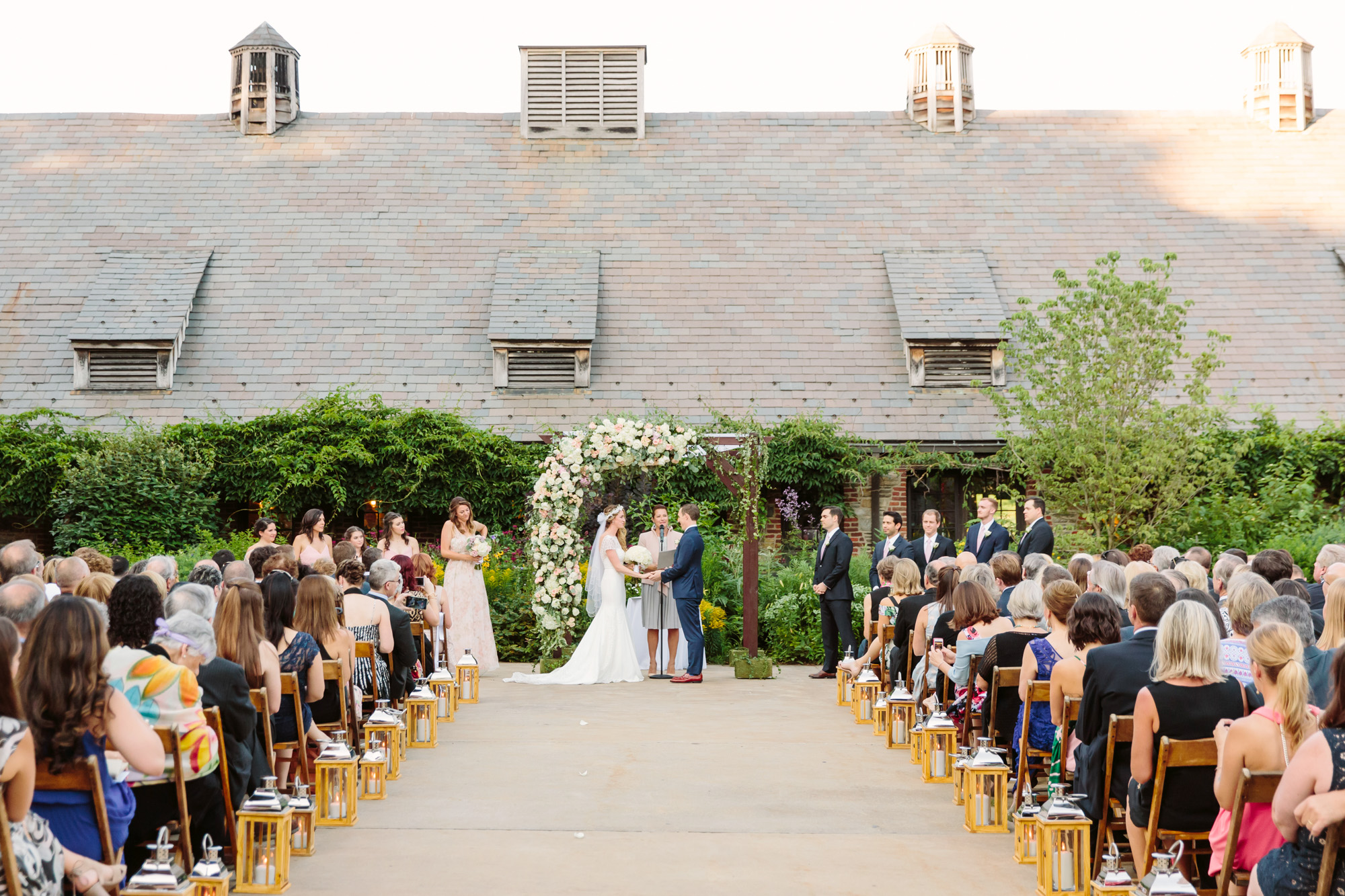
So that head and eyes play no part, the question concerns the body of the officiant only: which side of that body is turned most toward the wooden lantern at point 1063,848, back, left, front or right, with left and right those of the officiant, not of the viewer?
front

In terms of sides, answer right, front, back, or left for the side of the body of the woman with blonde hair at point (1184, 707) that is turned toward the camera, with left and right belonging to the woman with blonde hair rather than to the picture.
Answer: back

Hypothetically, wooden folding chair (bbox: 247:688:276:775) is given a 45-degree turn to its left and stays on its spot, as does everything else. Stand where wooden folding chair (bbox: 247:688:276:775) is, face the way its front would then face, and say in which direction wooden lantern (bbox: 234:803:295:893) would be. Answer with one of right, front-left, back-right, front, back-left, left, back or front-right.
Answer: back

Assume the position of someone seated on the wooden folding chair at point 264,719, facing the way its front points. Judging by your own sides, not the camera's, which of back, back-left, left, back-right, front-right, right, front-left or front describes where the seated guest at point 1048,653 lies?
front-right

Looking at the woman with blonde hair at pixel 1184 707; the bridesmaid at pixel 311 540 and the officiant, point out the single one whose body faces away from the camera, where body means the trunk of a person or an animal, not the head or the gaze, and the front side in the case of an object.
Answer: the woman with blonde hair

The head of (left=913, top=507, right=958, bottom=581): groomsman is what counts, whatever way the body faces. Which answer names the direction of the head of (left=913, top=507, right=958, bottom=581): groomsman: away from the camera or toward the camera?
toward the camera

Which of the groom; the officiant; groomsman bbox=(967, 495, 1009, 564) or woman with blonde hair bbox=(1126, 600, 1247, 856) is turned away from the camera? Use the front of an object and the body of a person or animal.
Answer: the woman with blonde hair

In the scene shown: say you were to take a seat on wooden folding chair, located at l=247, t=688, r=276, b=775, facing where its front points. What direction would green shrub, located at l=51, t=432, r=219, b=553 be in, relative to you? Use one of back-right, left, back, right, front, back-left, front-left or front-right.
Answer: front-left

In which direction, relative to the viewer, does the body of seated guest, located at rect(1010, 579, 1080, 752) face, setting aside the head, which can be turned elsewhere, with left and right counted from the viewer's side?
facing away from the viewer and to the left of the viewer

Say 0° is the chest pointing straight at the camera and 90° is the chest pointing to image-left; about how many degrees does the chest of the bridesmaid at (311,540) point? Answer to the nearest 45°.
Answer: approximately 315°

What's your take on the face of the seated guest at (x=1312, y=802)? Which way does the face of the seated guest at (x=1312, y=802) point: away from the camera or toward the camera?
away from the camera

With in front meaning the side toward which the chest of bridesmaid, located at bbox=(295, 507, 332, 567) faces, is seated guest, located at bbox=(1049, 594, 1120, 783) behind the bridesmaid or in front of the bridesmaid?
in front

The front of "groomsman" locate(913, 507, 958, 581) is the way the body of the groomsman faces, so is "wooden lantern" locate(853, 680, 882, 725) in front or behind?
in front

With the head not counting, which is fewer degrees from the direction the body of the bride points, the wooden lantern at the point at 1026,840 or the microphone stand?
the microphone stand

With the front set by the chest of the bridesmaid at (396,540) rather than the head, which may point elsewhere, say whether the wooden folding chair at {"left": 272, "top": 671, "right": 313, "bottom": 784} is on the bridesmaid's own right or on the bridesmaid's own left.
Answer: on the bridesmaid's own right

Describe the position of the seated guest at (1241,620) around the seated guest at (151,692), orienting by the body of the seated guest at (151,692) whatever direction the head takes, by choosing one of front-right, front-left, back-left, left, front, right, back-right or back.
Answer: front-right
